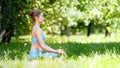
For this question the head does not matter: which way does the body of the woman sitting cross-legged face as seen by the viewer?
to the viewer's right
